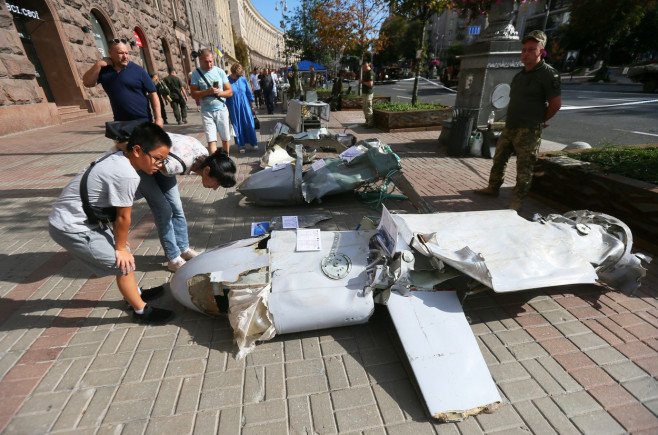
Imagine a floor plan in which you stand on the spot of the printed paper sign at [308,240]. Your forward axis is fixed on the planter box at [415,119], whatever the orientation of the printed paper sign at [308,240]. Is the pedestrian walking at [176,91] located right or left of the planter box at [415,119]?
left

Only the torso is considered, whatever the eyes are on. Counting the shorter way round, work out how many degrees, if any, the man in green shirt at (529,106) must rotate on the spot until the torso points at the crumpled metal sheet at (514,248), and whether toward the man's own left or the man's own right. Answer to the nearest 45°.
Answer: approximately 45° to the man's own left

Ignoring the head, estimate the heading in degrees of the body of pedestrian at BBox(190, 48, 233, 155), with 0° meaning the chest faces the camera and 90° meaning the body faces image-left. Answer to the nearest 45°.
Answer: approximately 0°

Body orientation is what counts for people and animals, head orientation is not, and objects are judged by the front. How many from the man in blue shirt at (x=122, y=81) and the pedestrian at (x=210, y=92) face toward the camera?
2

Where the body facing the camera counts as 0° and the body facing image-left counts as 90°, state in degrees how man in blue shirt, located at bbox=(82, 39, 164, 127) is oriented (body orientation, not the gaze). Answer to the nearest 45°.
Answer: approximately 0°

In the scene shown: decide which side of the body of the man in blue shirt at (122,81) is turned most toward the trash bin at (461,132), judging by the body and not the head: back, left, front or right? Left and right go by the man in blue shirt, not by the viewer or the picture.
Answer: left

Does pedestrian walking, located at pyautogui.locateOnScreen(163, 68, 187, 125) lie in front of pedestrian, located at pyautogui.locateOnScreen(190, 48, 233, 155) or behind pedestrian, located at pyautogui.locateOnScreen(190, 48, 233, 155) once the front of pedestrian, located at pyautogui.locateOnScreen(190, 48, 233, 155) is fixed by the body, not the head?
behind

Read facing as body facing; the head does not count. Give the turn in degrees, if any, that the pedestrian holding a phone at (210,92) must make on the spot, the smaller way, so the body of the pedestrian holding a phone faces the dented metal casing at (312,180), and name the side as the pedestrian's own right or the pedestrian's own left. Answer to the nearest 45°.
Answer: approximately 45° to the pedestrian's own left

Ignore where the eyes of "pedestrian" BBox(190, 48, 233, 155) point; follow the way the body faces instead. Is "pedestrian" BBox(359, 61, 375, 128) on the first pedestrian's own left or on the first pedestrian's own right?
on the first pedestrian's own left
